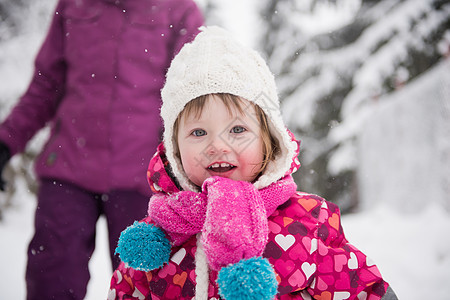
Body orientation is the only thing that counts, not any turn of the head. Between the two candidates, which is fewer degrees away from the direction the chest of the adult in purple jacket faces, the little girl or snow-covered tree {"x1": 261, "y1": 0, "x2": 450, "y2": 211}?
the little girl

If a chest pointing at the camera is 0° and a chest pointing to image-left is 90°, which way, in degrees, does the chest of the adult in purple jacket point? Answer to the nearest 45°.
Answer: approximately 0°

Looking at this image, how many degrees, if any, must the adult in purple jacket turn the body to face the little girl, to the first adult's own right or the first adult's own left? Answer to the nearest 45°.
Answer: approximately 45° to the first adult's own left

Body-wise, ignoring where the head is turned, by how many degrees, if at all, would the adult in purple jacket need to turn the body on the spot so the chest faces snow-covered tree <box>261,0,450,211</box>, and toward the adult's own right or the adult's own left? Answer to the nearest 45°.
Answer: approximately 135° to the adult's own left
